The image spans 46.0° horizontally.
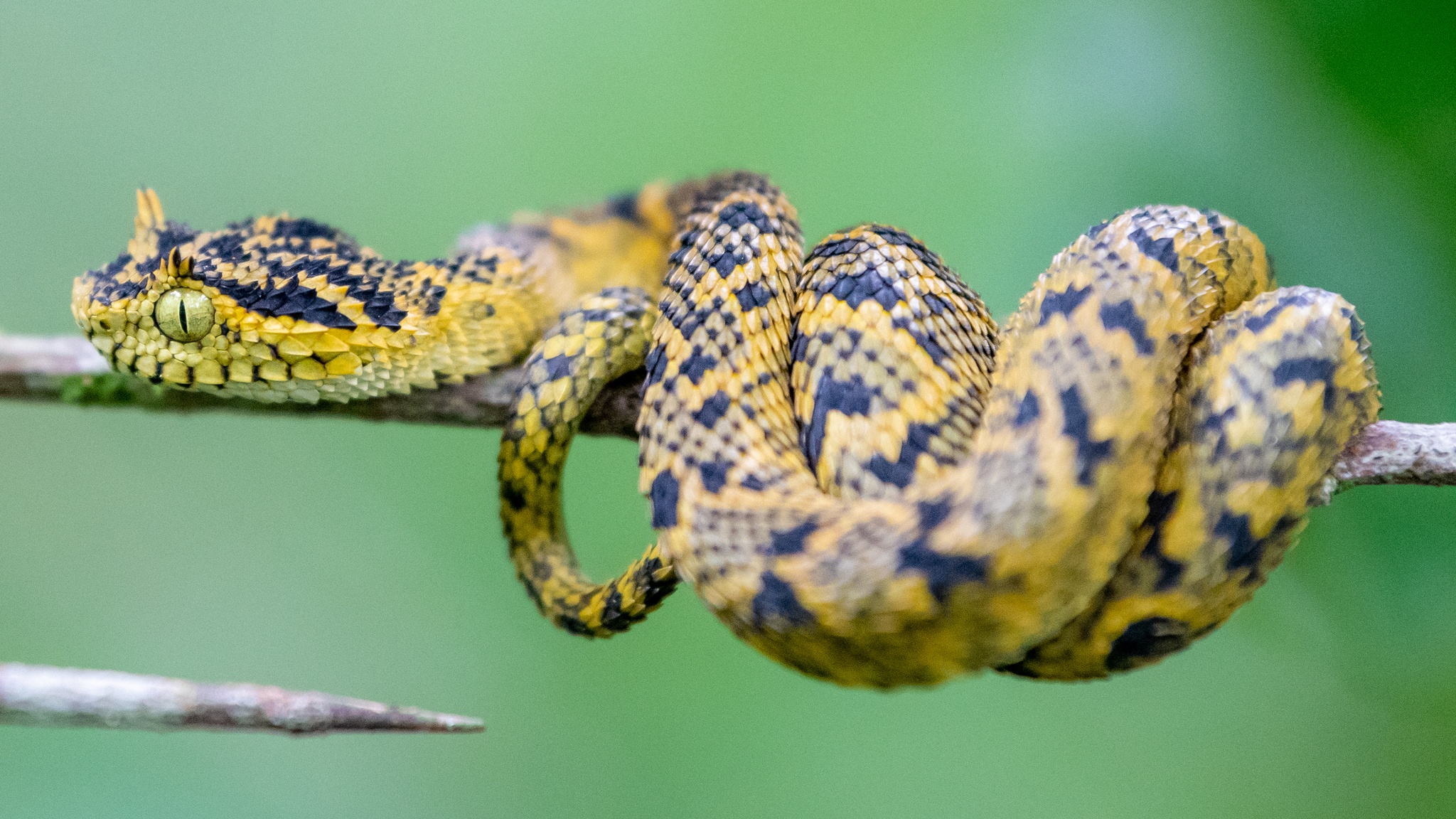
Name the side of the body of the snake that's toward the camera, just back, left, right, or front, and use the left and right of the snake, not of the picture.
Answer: left
